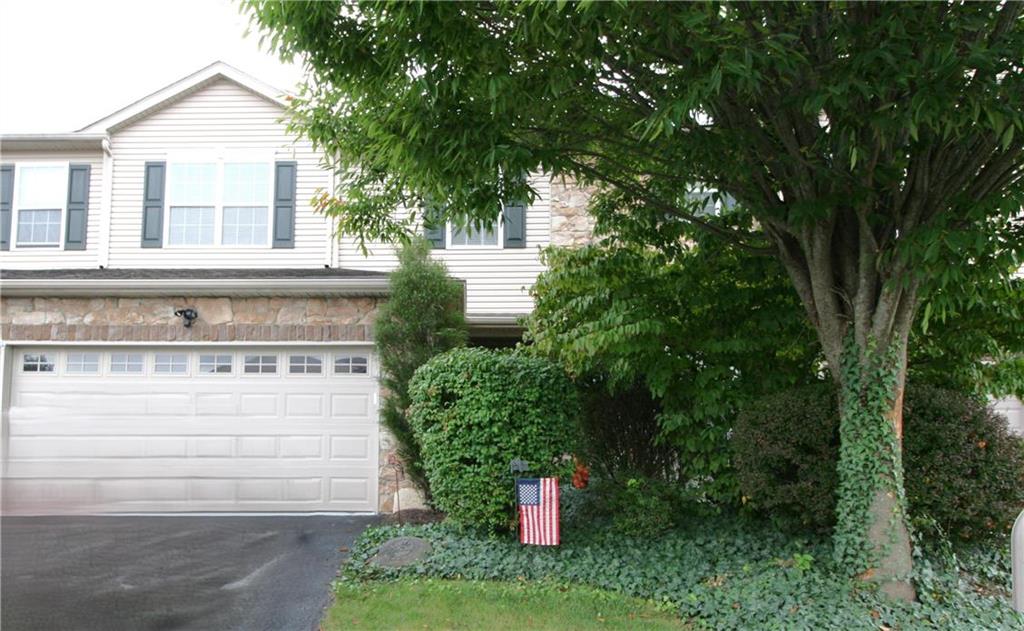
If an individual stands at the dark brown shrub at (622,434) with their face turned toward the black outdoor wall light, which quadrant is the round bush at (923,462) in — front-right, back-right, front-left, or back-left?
back-left

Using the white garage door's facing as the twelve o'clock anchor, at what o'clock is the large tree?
The large tree is roughly at 11 o'clock from the white garage door.

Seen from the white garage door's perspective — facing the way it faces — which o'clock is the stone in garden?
The stone in garden is roughly at 11 o'clock from the white garage door.

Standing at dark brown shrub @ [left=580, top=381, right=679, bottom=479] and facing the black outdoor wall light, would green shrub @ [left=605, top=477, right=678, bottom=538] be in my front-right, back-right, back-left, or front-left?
back-left

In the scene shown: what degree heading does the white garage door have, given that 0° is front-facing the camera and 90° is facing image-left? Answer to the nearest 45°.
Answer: approximately 0°

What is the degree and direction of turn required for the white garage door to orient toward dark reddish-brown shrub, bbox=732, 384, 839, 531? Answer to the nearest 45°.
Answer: approximately 45° to its left

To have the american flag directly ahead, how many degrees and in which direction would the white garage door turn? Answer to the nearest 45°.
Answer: approximately 45° to its left
